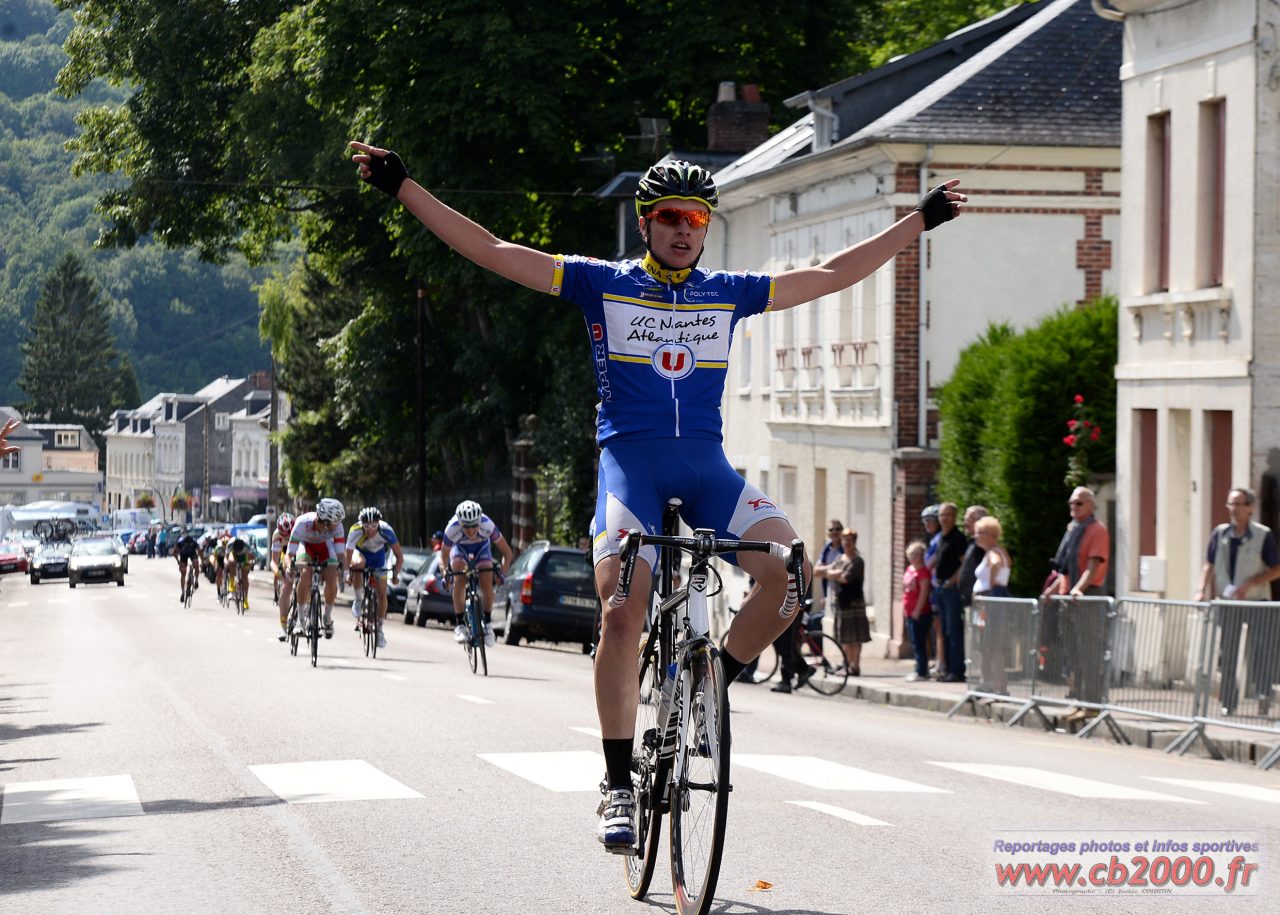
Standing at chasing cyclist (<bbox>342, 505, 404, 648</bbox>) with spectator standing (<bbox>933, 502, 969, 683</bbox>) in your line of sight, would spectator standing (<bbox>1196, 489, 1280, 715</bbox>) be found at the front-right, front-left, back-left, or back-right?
front-right

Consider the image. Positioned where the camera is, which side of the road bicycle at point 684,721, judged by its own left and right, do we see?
front

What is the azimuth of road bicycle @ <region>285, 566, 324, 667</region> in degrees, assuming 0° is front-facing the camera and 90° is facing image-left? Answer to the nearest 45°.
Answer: approximately 0°

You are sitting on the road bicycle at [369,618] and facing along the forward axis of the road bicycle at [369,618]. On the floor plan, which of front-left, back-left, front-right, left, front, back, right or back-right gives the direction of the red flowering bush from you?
left

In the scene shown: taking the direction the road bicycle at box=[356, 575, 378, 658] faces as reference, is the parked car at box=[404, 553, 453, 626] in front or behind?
behind

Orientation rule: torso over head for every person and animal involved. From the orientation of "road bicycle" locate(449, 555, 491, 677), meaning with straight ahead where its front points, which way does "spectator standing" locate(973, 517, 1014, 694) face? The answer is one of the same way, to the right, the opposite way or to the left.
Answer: to the right

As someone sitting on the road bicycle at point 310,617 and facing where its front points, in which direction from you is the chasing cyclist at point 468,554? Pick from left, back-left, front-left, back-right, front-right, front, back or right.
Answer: front-left

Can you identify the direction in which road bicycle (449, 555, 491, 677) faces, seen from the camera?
facing the viewer

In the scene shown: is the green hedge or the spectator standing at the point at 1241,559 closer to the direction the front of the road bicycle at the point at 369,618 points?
the spectator standing

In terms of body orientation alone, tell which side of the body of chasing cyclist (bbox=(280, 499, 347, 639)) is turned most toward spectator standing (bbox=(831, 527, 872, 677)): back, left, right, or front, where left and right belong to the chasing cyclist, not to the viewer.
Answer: left

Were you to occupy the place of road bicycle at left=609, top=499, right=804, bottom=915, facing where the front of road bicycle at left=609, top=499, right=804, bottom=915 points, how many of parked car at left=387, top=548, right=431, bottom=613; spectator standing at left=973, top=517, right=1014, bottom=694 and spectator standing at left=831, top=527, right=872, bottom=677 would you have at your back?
3

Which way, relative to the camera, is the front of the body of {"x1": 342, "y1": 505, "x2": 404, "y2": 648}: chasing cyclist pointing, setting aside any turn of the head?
toward the camera

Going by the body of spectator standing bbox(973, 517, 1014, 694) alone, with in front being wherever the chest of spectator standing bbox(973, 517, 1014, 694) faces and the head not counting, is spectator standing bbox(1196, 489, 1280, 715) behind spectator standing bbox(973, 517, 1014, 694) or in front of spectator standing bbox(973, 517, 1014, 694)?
behind

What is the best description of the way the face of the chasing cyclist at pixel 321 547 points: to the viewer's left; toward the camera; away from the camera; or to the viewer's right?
toward the camera

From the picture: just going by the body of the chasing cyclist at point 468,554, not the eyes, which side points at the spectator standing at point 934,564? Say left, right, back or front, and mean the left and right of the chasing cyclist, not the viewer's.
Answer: left

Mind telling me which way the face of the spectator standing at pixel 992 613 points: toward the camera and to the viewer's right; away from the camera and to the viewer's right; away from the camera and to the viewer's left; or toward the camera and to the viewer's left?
toward the camera and to the viewer's left

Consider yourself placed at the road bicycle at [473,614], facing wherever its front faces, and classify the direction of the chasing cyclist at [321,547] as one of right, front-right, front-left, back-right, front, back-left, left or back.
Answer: back-right

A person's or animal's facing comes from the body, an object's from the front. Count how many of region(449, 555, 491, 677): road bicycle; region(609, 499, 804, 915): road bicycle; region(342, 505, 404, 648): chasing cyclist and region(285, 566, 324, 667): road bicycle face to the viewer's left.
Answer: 0
